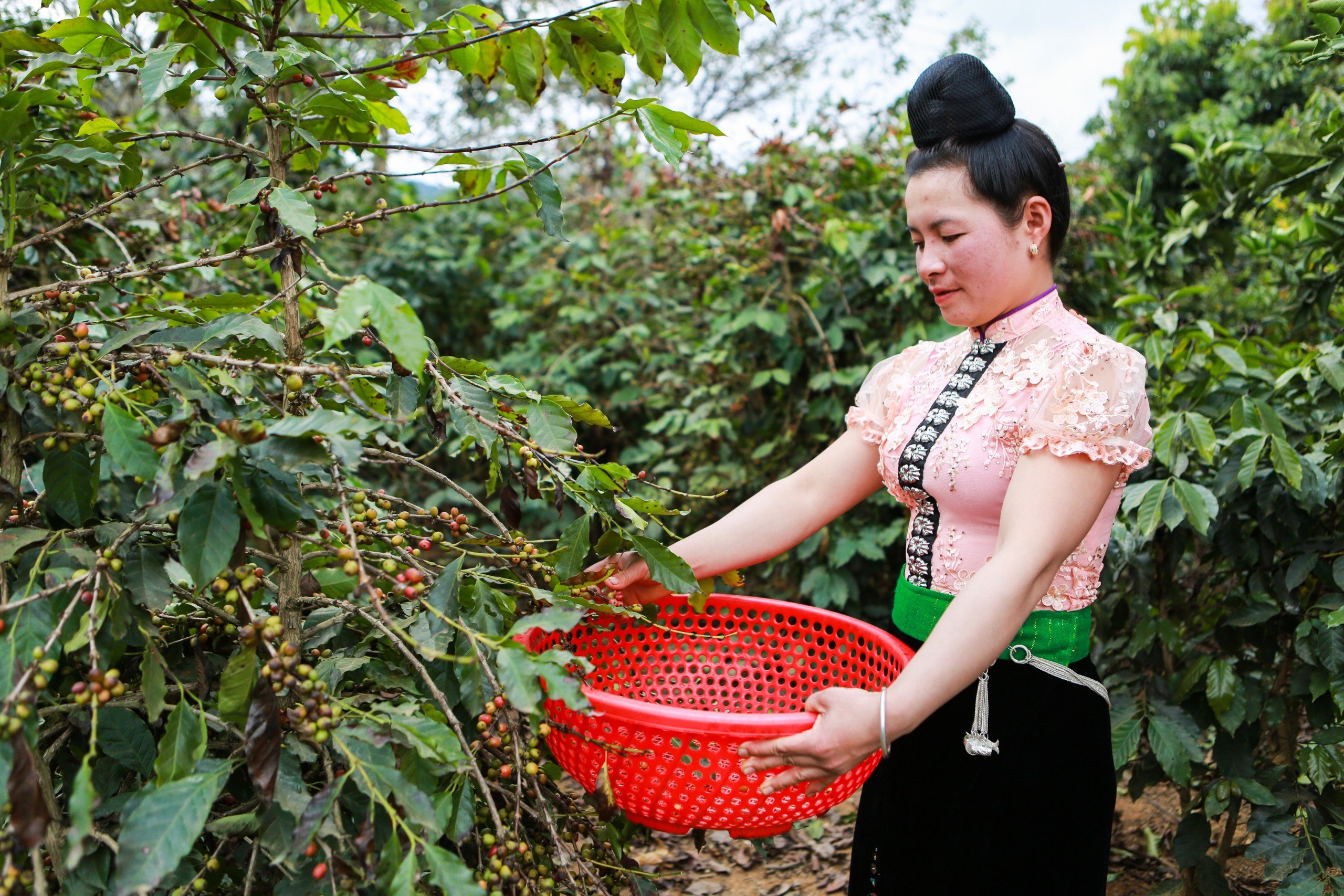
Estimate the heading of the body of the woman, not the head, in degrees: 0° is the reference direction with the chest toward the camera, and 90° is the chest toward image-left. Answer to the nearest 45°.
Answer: approximately 45°

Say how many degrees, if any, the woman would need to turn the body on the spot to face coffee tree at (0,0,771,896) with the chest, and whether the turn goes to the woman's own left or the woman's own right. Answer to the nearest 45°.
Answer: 0° — they already face it
